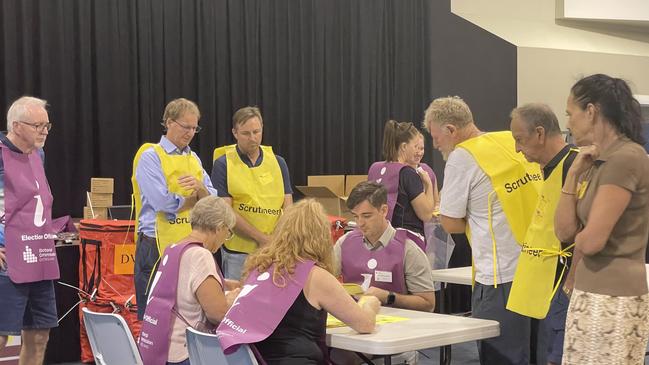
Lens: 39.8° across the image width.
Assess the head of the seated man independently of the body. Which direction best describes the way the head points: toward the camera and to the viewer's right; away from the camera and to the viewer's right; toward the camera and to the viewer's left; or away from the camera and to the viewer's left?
toward the camera and to the viewer's left

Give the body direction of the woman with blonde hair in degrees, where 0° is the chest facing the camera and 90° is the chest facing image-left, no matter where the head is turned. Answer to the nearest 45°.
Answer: approximately 225°

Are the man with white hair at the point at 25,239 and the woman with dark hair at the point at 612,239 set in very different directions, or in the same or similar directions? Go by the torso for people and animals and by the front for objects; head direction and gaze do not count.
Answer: very different directions

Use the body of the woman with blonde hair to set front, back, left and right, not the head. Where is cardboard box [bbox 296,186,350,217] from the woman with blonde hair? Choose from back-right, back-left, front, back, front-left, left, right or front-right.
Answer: front-left

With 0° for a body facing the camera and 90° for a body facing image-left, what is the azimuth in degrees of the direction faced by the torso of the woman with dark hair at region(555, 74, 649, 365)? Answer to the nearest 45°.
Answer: approximately 90°

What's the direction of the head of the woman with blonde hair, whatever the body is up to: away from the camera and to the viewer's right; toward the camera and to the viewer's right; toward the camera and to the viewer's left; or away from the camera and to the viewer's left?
away from the camera and to the viewer's right

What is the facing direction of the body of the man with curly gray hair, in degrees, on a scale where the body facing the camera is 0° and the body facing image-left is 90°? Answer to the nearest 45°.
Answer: approximately 90°

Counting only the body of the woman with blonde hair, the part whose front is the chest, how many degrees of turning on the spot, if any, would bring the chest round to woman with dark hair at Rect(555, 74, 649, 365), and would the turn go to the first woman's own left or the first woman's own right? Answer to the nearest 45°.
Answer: approximately 90° to the first woman's own right
